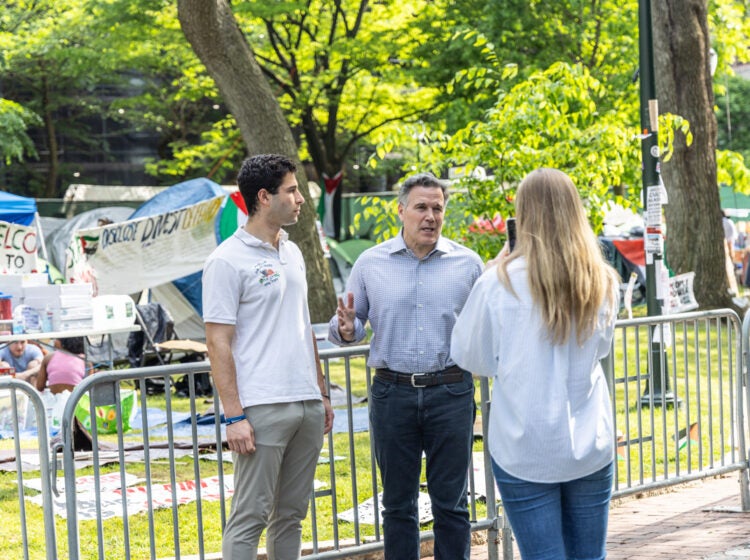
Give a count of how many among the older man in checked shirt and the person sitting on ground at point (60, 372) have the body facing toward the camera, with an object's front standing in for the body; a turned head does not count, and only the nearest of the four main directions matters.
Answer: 1

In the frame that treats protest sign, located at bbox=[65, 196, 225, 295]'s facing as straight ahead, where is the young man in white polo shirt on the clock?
The young man in white polo shirt is roughly at 12 o'clock from the protest sign.

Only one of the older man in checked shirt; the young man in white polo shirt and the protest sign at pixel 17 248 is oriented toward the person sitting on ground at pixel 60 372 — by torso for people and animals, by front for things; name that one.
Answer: the protest sign

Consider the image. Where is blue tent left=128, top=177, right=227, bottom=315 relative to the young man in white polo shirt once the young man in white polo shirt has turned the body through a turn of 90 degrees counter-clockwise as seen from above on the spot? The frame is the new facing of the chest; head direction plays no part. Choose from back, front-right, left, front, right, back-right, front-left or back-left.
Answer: front-left

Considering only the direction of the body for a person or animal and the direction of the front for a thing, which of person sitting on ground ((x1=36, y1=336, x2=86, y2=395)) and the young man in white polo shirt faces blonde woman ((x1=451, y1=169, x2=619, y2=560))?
the young man in white polo shirt

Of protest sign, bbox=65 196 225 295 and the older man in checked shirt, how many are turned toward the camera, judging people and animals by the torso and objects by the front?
2

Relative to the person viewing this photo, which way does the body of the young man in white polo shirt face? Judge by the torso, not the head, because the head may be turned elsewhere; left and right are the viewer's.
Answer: facing the viewer and to the right of the viewer

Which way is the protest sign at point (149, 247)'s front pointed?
toward the camera

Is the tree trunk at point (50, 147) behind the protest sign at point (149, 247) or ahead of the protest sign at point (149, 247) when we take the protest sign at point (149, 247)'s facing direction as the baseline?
behind

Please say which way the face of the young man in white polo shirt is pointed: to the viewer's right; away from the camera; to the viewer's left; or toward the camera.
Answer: to the viewer's right

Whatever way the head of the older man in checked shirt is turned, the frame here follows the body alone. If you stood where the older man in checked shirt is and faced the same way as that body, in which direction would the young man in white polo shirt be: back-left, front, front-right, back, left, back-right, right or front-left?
front-right
